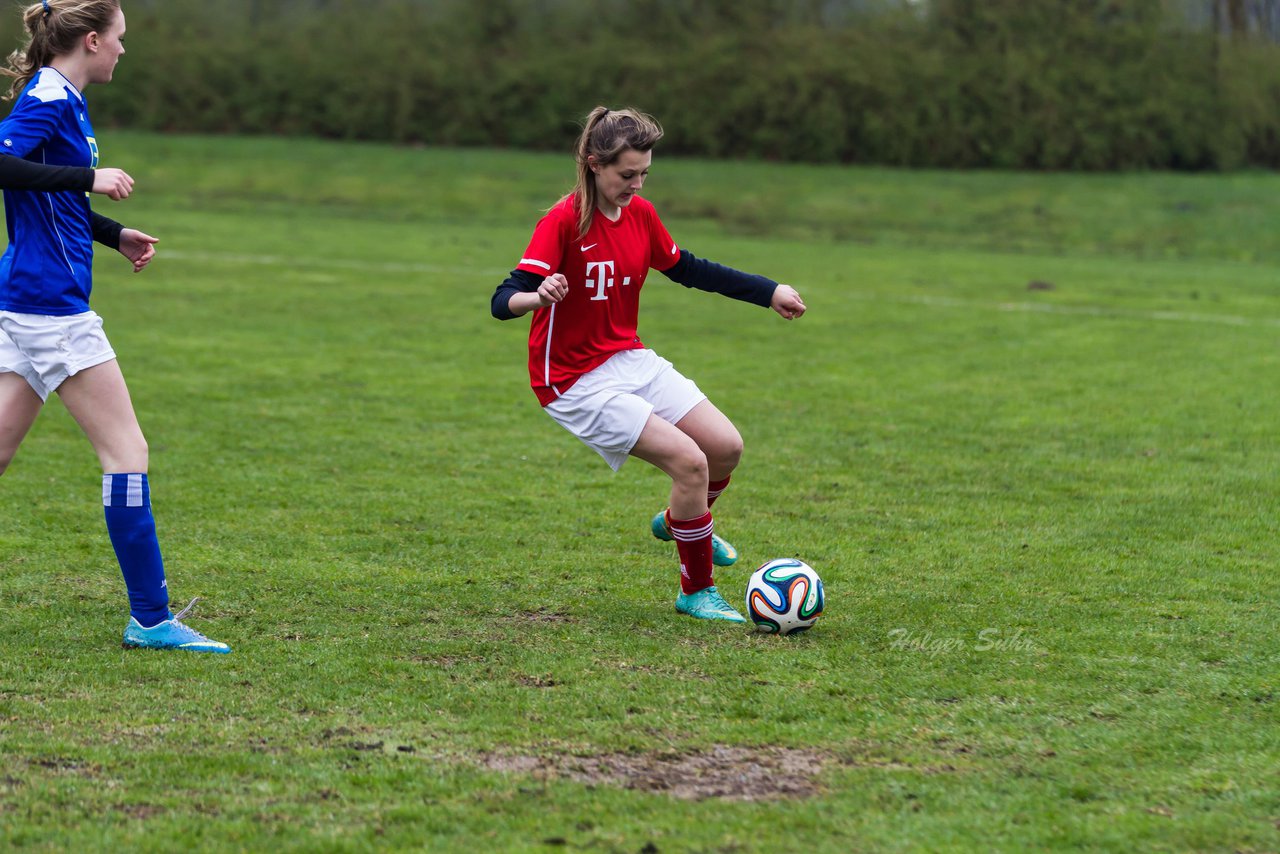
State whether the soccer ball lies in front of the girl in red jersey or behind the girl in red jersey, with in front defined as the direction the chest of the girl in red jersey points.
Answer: in front

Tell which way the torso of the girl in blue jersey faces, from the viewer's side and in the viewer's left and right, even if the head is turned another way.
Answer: facing to the right of the viewer

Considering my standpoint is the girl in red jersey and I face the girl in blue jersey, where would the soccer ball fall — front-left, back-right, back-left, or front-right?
back-left

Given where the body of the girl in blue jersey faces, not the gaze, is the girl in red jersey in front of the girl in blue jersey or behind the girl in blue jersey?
in front

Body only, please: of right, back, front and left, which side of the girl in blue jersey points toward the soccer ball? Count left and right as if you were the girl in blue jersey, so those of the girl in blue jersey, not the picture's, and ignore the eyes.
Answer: front

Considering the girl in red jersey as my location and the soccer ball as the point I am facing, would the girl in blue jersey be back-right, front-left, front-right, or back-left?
back-right

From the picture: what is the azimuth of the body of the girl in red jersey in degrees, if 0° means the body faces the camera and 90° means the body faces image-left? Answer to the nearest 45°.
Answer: approximately 315°

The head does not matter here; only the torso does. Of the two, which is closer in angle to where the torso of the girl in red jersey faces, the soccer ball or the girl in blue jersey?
the soccer ball

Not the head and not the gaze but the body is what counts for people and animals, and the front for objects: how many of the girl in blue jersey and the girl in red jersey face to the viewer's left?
0

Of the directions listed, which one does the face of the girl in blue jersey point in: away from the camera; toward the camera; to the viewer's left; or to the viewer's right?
to the viewer's right
